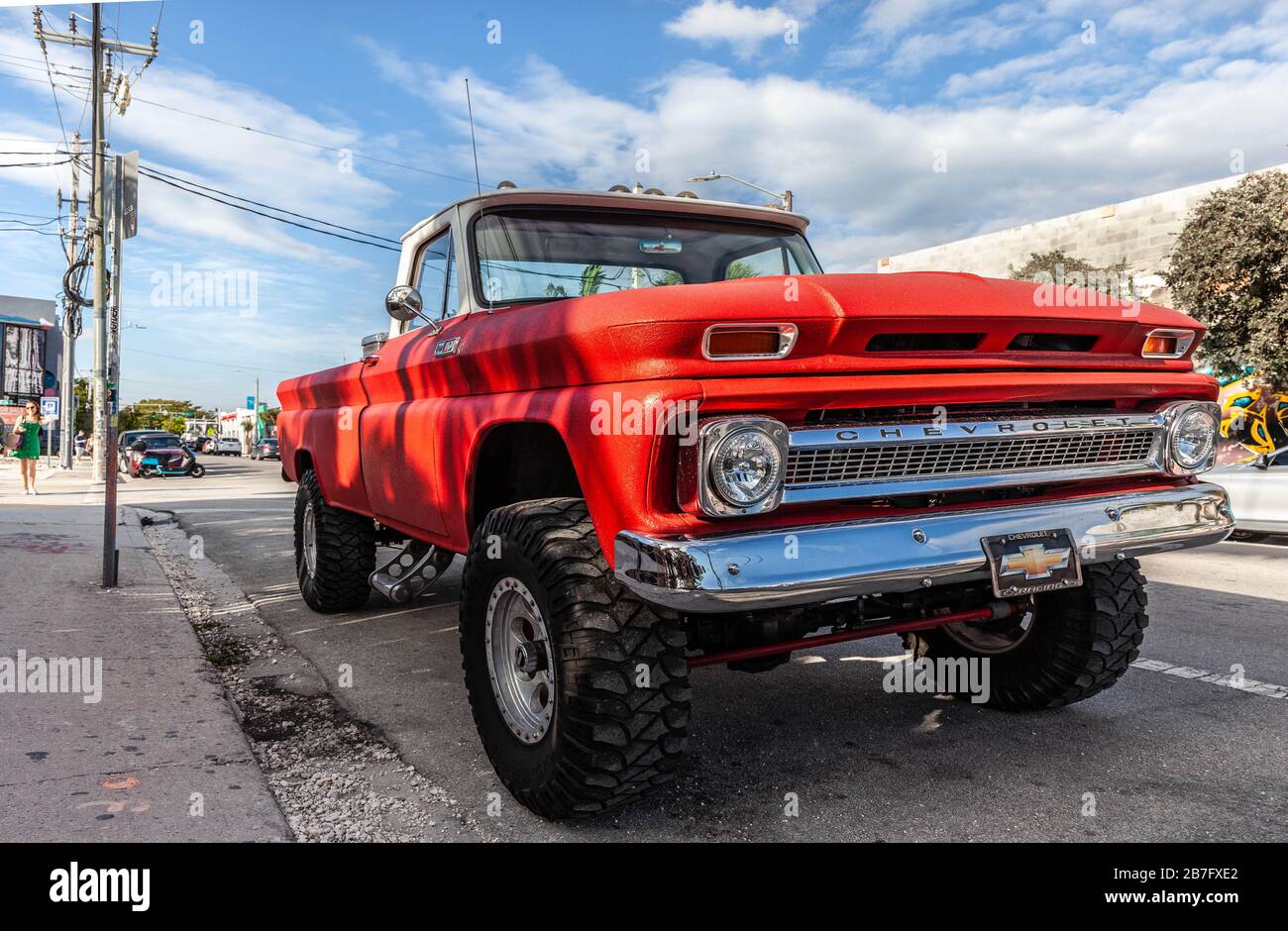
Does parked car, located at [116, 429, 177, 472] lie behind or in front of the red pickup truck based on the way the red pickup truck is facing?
behind

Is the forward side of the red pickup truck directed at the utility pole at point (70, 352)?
no

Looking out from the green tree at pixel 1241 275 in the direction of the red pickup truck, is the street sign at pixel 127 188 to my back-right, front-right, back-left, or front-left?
front-right

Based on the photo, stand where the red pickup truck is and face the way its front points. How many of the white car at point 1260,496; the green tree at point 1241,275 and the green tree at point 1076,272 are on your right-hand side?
0

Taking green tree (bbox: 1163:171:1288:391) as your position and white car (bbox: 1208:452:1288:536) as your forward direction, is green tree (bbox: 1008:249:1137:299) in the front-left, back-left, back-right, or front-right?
back-right

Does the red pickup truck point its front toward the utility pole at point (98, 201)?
no

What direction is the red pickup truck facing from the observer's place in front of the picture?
facing the viewer and to the right of the viewer

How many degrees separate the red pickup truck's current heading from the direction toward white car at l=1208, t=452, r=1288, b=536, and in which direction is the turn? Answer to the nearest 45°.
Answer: approximately 90° to its left

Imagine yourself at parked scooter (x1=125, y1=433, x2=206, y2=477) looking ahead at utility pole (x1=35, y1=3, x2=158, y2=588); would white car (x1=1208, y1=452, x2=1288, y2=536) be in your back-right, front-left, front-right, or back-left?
front-left

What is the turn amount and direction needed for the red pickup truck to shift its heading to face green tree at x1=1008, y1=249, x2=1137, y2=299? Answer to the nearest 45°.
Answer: approximately 135° to its left

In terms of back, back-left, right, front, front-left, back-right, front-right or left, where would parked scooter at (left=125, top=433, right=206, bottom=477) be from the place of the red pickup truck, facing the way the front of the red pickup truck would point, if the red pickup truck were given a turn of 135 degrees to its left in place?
front-left

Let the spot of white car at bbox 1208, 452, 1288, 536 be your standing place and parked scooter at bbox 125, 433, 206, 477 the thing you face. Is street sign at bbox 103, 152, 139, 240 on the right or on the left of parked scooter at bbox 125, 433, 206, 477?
left

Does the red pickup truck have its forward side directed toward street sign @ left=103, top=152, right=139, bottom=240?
no
